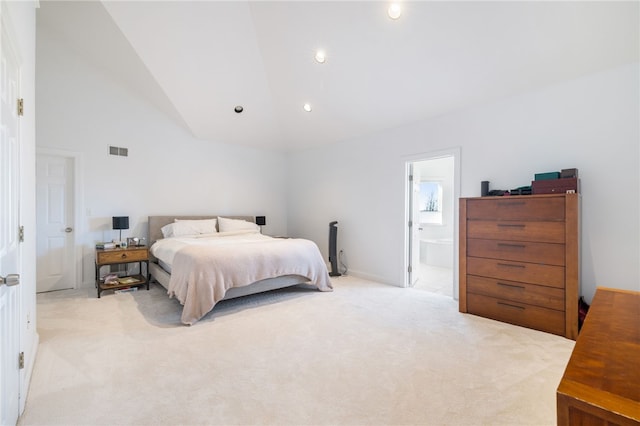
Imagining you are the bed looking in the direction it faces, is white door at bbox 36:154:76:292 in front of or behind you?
behind

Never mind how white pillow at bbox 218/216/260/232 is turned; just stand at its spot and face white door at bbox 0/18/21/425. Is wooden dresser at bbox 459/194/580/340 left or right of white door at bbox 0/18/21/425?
left

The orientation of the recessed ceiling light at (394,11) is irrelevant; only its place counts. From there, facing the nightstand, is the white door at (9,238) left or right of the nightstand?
left

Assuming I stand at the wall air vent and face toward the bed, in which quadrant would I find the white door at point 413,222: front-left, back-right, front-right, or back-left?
front-left

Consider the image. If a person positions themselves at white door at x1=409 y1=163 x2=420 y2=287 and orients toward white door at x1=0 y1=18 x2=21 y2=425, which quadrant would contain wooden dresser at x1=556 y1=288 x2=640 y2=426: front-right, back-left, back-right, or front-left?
front-left

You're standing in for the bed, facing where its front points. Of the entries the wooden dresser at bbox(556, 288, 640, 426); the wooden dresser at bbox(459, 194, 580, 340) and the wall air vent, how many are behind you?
1

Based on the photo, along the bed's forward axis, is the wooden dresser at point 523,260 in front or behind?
in front

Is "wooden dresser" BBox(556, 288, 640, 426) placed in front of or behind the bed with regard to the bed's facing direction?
in front

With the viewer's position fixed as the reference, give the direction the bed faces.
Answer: facing the viewer and to the right of the viewer

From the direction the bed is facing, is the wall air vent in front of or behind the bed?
behind

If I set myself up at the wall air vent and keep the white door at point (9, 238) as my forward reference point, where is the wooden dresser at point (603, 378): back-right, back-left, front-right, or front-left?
front-left

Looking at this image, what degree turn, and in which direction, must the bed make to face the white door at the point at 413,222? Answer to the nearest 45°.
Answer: approximately 45° to its left
